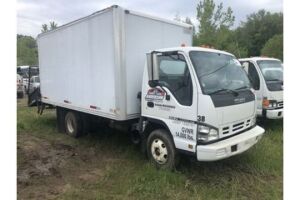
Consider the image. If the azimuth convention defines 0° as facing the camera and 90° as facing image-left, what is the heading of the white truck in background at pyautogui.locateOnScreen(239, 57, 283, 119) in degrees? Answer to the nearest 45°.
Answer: approximately 315°

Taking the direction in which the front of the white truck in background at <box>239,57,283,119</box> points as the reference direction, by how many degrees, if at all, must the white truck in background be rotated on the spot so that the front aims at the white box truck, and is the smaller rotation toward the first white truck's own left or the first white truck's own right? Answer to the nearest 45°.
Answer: approximately 90° to the first white truck's own right

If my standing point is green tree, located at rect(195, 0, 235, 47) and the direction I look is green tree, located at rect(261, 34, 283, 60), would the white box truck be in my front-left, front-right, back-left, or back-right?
back-right

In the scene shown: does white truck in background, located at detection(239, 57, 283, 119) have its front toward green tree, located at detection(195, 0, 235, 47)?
no

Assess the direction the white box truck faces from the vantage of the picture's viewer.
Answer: facing the viewer and to the right of the viewer

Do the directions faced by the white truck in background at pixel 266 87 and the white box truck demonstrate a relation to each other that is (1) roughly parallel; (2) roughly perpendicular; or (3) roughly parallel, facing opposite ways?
roughly parallel

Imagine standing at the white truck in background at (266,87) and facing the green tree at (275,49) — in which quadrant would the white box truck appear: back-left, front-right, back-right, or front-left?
back-left

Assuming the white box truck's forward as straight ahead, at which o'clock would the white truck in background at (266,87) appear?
The white truck in background is roughly at 9 o'clock from the white box truck.

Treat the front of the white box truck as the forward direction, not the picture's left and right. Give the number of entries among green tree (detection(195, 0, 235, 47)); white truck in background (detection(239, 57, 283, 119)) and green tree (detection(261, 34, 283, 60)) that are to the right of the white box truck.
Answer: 0

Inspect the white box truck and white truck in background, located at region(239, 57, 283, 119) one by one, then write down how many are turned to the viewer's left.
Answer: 0

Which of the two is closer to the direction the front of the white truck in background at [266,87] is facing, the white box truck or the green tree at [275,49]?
the white box truck

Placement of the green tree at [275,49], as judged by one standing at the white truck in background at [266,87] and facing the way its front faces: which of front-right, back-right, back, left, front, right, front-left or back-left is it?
back-left

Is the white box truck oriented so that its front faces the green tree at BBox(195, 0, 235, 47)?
no

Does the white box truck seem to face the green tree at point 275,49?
no
